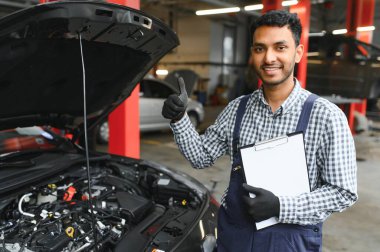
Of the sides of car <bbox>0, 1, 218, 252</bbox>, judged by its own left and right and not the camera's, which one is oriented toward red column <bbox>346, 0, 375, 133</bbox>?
left

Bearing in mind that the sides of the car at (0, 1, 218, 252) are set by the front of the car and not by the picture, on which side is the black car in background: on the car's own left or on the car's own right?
on the car's own left

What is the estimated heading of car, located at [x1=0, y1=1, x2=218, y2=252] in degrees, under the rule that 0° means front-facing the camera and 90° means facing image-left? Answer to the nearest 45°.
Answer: approximately 315°

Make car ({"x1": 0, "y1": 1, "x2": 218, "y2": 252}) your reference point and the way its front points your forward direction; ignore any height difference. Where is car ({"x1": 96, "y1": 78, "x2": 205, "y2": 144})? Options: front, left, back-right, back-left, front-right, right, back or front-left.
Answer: back-left

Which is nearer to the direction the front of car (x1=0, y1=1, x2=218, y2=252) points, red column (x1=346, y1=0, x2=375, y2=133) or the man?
the man

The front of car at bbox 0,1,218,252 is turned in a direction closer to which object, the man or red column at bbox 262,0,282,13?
the man
